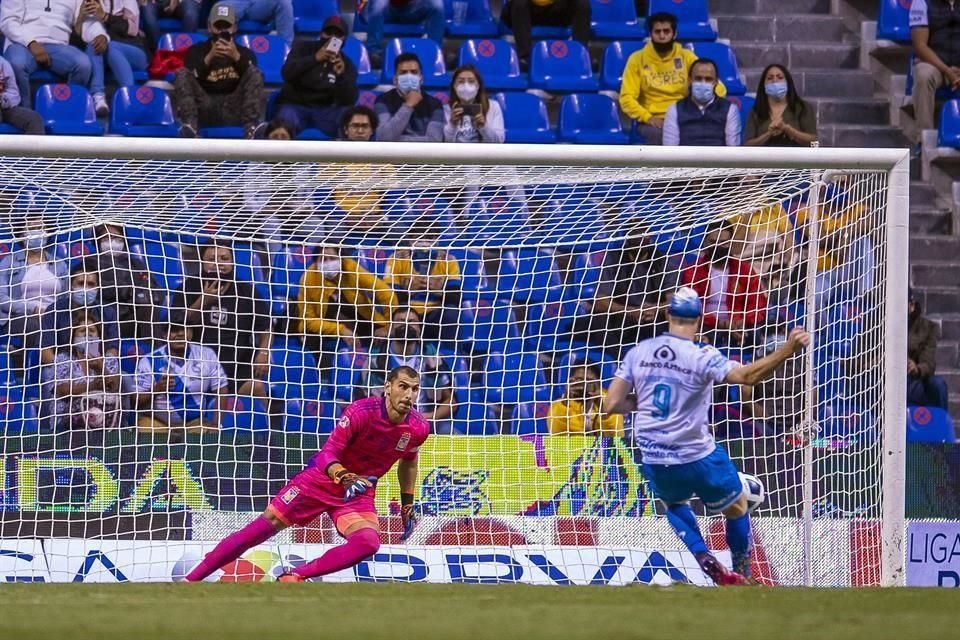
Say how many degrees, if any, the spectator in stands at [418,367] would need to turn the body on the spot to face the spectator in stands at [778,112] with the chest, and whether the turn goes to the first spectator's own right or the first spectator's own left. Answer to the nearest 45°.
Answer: approximately 135° to the first spectator's own left

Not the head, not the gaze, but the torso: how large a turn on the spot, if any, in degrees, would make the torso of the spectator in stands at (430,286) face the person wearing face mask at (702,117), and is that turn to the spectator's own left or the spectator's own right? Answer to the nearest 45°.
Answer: approximately 135° to the spectator's own left

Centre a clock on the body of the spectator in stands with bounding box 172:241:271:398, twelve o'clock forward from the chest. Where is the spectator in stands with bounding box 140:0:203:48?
the spectator in stands with bounding box 140:0:203:48 is roughly at 6 o'clock from the spectator in stands with bounding box 172:241:271:398.

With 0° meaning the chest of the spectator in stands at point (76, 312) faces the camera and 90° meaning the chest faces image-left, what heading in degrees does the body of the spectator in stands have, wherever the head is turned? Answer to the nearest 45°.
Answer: approximately 0°

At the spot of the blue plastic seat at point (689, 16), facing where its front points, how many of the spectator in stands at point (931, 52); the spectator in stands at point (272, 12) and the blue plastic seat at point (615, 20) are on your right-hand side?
2

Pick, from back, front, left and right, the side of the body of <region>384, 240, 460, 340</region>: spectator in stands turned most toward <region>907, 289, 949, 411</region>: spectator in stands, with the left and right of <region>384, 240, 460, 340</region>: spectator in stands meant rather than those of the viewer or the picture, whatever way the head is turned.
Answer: left

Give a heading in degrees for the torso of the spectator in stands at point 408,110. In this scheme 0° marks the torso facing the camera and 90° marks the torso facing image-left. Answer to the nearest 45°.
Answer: approximately 0°

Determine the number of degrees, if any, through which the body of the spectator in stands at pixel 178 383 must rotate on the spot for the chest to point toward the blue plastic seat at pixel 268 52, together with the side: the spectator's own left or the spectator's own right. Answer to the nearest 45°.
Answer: approximately 180°
